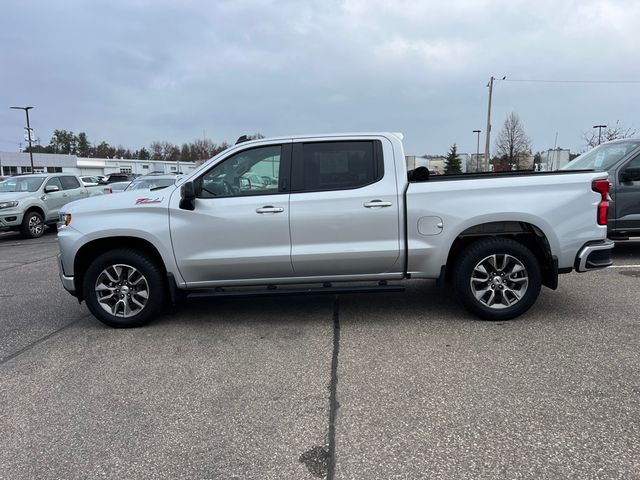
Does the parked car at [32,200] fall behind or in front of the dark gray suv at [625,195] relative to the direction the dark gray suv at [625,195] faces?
in front

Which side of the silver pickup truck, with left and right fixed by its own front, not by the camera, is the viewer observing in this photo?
left

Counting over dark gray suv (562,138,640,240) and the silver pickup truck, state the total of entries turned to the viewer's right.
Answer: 0

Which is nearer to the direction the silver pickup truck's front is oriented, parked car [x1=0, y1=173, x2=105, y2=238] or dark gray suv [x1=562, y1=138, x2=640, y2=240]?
the parked car

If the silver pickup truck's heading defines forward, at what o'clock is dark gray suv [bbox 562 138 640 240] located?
The dark gray suv is roughly at 5 o'clock from the silver pickup truck.

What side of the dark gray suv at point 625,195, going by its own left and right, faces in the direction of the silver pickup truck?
front

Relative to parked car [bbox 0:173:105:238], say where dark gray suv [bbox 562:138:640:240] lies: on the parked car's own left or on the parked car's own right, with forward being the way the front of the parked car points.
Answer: on the parked car's own left

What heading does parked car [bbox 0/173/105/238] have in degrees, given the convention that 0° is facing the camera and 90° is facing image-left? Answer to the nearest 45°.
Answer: approximately 45°

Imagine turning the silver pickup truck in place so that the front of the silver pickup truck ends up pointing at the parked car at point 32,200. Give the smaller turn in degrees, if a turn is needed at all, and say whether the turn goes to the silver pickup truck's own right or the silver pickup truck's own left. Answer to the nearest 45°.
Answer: approximately 45° to the silver pickup truck's own right

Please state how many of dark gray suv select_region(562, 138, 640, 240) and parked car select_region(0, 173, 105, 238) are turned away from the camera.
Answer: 0
